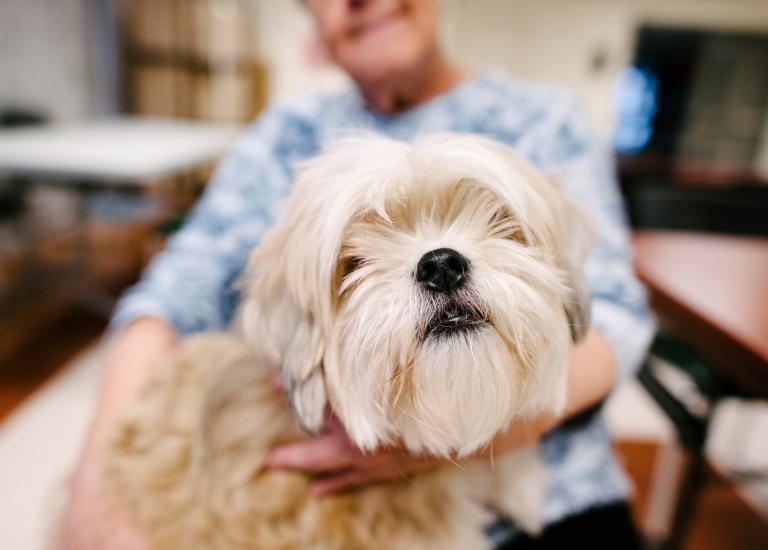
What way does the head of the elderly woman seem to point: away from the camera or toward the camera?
toward the camera

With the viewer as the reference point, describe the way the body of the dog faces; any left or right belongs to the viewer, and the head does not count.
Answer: facing the viewer and to the right of the viewer

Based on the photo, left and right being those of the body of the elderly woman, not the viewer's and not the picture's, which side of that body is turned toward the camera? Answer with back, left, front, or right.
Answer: front

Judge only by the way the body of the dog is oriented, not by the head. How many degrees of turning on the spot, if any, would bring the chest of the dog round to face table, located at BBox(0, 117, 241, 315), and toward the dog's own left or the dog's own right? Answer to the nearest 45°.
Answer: approximately 180°

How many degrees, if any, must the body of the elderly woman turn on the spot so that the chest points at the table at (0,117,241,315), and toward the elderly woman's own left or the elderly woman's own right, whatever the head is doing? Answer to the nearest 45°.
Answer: approximately 135° to the elderly woman's own right

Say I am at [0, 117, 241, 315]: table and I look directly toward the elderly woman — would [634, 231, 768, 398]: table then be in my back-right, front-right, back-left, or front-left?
front-left

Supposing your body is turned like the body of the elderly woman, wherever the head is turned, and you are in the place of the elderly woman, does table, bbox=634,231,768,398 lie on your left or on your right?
on your left
